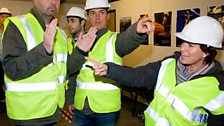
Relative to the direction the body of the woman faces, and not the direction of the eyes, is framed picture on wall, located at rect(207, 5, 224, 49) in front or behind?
behind

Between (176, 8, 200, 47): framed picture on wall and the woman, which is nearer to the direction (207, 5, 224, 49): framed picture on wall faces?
the woman

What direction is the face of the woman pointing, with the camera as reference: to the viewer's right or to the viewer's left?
to the viewer's left

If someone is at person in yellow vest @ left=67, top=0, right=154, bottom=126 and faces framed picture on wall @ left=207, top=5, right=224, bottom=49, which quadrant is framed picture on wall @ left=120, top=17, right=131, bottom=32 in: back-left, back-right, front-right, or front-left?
front-left

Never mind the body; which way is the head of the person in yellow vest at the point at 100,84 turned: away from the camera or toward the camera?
toward the camera

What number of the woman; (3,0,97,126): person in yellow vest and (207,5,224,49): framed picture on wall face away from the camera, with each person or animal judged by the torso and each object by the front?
0

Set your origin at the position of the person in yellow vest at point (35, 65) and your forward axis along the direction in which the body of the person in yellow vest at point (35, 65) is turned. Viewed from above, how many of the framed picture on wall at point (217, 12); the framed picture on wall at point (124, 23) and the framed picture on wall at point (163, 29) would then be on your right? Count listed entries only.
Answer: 0

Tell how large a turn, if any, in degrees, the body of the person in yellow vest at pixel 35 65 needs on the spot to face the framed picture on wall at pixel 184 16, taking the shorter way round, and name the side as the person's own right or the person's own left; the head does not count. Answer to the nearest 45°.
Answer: approximately 90° to the person's own left

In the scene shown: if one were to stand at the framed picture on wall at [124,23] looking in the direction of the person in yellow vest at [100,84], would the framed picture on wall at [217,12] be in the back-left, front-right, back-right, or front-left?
front-left

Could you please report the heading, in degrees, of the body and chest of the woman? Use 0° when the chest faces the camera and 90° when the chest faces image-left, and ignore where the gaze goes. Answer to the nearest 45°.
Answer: approximately 45°

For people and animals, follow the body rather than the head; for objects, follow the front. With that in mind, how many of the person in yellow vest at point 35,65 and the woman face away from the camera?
0

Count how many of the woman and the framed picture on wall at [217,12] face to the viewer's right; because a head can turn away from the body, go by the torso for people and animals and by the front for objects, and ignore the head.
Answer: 0
